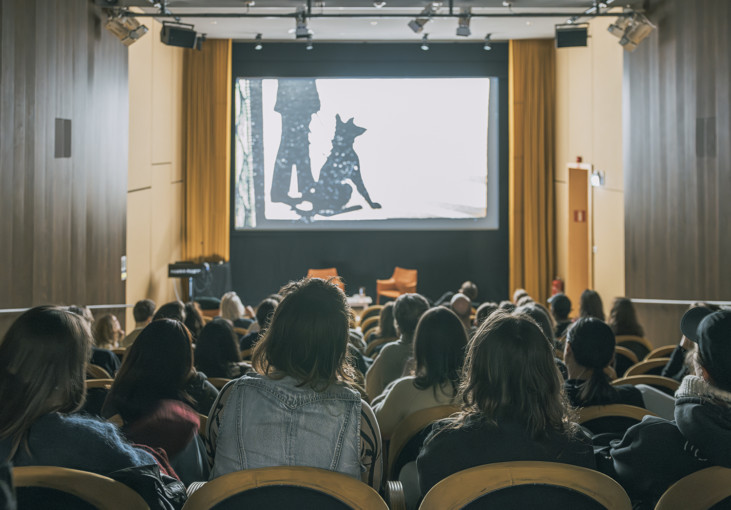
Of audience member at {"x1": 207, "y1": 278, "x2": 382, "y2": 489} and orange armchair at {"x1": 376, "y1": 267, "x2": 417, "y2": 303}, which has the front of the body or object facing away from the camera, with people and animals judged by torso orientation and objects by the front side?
the audience member

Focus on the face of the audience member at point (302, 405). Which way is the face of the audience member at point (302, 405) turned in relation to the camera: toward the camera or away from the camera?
away from the camera

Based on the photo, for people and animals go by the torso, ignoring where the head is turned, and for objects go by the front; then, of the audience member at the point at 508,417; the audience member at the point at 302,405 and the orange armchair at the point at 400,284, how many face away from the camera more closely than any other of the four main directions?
2

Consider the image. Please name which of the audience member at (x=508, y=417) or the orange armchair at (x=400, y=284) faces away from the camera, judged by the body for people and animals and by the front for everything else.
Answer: the audience member

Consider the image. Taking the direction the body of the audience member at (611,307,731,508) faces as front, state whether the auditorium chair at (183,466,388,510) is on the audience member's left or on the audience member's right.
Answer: on the audience member's left

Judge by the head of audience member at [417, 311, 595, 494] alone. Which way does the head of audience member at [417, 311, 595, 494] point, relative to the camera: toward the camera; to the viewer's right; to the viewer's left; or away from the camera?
away from the camera

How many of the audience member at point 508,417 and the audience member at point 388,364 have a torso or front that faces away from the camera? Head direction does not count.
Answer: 2

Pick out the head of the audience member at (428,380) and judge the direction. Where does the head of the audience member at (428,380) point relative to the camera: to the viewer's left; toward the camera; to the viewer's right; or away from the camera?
away from the camera

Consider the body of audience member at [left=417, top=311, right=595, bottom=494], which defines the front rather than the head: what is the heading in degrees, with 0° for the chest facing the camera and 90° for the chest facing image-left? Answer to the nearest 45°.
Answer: approximately 180°

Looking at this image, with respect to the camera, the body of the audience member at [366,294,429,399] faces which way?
away from the camera

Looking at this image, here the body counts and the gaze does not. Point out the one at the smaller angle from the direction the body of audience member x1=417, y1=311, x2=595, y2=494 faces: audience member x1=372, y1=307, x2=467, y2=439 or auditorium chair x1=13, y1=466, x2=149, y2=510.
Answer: the audience member

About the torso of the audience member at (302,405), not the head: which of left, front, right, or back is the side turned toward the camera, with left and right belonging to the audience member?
back

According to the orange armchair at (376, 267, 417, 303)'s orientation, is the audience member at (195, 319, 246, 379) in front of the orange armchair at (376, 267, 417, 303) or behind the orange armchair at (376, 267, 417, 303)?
in front

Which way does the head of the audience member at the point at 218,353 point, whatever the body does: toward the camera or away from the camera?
away from the camera

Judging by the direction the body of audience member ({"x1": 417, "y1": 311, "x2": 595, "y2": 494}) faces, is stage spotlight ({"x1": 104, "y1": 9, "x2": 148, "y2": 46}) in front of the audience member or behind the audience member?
in front

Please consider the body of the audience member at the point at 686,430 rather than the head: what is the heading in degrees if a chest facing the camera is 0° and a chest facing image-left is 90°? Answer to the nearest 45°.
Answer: approximately 135°
